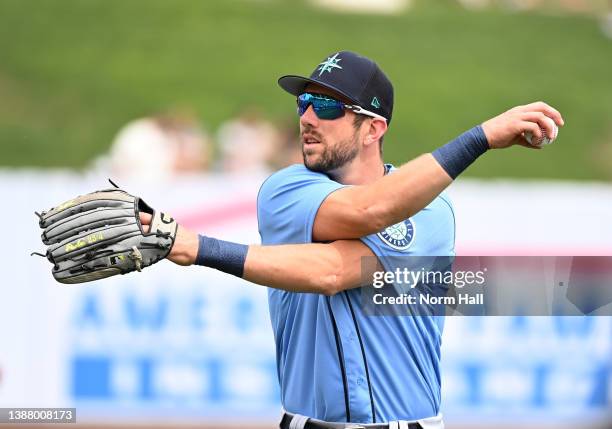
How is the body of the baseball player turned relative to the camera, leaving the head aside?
toward the camera

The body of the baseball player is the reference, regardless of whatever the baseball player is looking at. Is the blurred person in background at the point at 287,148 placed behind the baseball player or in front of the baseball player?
behind

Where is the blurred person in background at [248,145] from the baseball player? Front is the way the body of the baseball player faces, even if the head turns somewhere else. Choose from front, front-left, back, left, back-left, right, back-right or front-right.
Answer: back

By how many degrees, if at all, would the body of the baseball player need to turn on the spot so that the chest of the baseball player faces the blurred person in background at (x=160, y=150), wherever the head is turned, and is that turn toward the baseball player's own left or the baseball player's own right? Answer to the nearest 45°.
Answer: approximately 180°
